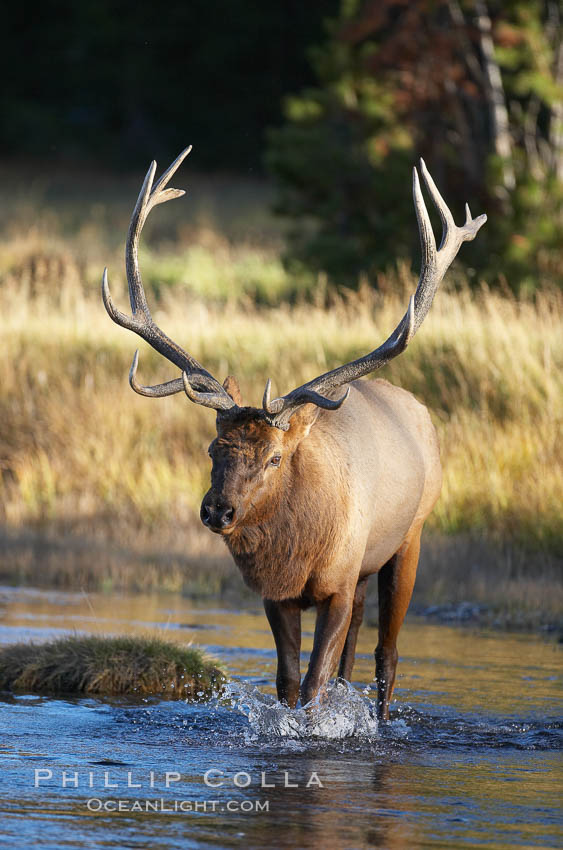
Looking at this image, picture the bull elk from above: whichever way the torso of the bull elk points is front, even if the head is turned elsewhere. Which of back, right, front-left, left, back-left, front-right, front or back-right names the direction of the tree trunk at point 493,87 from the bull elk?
back-right

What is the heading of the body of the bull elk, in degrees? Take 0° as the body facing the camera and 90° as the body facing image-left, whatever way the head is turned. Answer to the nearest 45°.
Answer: approximately 45°

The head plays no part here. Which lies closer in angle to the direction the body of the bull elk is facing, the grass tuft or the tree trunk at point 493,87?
the grass tuft

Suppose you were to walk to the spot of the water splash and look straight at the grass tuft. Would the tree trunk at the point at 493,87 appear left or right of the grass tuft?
right

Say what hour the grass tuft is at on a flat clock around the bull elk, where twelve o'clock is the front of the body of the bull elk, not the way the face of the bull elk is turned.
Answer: The grass tuft is roughly at 3 o'clock from the bull elk.
